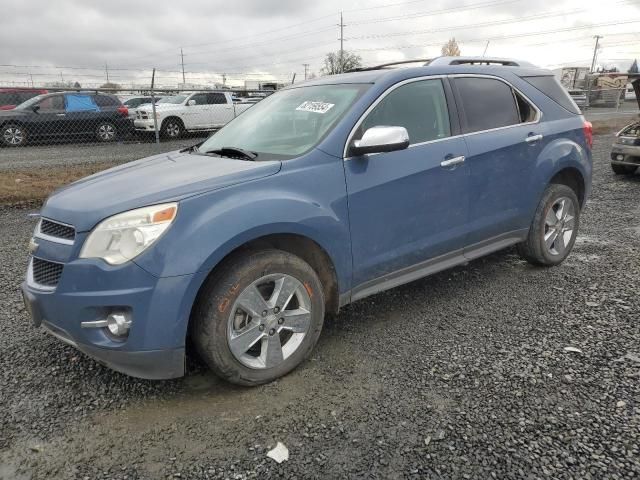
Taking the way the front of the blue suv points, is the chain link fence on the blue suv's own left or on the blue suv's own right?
on the blue suv's own right

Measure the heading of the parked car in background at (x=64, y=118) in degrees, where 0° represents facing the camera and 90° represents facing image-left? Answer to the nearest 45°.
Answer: approximately 90°

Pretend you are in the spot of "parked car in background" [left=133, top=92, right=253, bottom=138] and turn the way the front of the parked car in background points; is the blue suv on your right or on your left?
on your left

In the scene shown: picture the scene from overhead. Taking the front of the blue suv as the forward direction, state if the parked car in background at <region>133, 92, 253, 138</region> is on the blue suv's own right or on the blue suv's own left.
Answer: on the blue suv's own right

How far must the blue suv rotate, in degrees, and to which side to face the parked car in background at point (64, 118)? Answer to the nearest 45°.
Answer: approximately 90° to its right

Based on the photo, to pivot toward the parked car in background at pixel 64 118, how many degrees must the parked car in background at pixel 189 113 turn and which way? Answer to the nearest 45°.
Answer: approximately 45° to its right

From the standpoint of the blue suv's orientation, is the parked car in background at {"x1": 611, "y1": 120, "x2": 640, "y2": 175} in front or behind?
behind

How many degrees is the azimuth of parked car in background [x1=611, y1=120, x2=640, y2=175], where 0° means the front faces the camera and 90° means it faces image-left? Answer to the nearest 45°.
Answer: approximately 45°
